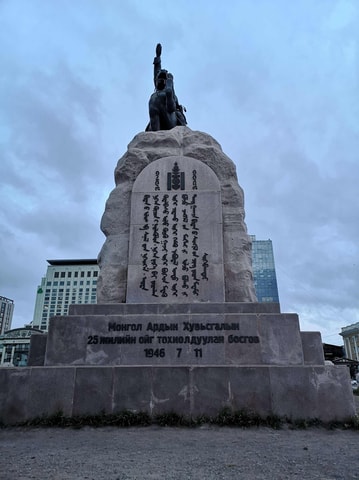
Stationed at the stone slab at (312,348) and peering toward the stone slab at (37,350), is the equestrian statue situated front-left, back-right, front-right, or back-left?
front-right

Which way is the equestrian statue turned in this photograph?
toward the camera
